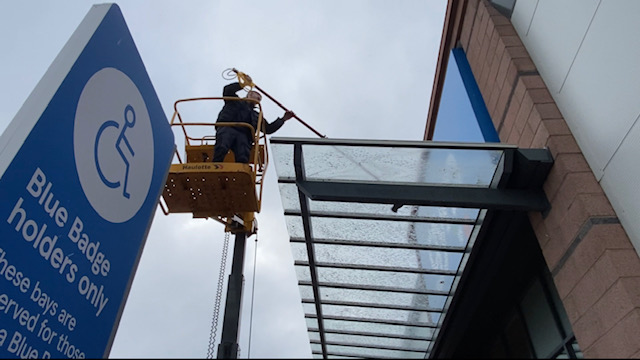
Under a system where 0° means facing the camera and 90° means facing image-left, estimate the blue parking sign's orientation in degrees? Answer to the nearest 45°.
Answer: approximately 315°

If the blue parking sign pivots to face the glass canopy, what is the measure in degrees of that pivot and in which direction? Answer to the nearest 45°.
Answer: approximately 90° to its left
